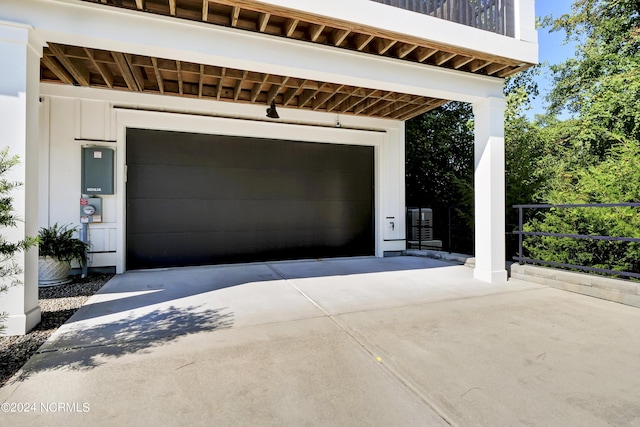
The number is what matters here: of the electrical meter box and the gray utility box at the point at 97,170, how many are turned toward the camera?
2

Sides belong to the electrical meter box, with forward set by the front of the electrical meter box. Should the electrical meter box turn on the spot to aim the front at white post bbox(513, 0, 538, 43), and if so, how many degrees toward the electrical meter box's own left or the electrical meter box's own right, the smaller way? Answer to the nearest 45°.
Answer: approximately 45° to the electrical meter box's own left

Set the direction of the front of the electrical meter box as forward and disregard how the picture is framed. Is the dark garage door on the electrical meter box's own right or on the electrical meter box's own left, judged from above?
on the electrical meter box's own left

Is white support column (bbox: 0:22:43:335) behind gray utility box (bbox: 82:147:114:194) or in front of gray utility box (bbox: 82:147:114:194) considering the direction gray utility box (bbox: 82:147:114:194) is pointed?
in front

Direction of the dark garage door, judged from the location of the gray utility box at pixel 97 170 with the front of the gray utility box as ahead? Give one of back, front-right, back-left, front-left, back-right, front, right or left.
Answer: left

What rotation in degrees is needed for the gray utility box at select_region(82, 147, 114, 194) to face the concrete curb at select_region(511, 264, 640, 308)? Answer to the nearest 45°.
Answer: approximately 45° to its left

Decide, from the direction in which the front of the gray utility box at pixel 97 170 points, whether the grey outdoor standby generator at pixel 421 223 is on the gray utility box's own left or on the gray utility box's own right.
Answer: on the gray utility box's own left

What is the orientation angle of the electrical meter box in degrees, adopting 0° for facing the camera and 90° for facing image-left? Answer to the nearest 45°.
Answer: approximately 0°

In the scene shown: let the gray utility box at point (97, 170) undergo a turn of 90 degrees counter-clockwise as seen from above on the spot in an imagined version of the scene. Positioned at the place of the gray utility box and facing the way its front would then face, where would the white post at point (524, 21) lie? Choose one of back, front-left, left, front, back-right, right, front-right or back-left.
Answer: front-right
